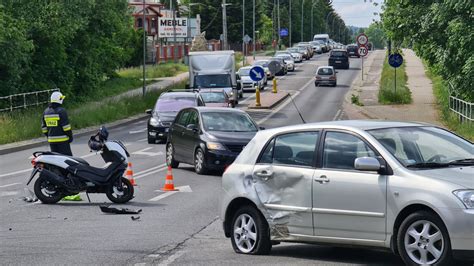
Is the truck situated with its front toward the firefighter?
yes

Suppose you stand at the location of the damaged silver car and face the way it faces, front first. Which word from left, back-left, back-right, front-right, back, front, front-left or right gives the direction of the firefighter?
back

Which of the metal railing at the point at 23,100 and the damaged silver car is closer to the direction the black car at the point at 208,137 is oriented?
the damaged silver car

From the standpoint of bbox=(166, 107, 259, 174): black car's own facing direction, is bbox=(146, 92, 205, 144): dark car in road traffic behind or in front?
behind

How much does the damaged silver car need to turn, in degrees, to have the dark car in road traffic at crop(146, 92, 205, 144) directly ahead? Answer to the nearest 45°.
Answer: approximately 135° to its left

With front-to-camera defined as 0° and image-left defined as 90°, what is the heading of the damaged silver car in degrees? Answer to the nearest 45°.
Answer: approximately 315°

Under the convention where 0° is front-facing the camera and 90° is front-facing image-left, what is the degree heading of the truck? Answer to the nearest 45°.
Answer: approximately 0°

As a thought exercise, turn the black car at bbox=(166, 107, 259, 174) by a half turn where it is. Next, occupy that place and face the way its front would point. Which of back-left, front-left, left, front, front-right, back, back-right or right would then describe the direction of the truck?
front-right

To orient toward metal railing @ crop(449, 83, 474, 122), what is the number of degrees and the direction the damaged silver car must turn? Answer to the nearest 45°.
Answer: approximately 135° to its left

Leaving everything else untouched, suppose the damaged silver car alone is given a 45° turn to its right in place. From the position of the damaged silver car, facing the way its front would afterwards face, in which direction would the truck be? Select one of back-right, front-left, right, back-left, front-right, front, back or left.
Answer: back
